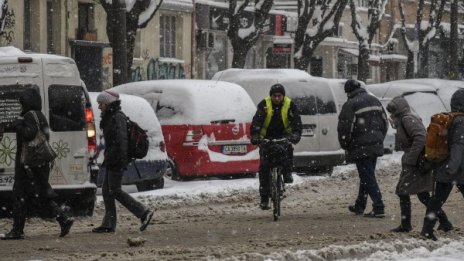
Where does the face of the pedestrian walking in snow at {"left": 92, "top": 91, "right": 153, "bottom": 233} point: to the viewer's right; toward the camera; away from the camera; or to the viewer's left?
to the viewer's left

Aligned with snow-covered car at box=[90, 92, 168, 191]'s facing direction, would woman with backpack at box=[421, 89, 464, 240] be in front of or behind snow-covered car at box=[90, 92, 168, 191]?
behind

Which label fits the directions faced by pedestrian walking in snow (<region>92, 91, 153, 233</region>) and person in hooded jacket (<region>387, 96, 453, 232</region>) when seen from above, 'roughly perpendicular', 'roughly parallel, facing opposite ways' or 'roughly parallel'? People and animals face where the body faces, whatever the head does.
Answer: roughly parallel

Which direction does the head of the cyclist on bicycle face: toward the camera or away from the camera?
toward the camera

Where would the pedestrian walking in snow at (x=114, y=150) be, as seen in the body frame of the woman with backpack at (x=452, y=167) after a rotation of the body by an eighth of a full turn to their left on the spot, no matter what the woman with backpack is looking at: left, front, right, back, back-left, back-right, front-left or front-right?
back-left

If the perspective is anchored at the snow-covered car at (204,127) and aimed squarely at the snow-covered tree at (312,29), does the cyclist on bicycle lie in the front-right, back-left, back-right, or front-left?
back-right

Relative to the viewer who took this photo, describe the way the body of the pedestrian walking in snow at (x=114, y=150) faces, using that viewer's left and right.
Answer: facing to the left of the viewer

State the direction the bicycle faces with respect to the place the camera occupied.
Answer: facing the viewer

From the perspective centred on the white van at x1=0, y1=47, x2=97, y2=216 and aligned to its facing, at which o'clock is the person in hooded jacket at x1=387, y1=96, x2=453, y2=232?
The person in hooded jacket is roughly at 4 o'clock from the white van.

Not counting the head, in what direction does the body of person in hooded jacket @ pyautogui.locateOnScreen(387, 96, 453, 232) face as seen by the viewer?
to the viewer's left

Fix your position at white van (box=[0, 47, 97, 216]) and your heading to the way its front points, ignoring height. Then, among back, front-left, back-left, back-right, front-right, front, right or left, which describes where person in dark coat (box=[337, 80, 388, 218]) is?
right
